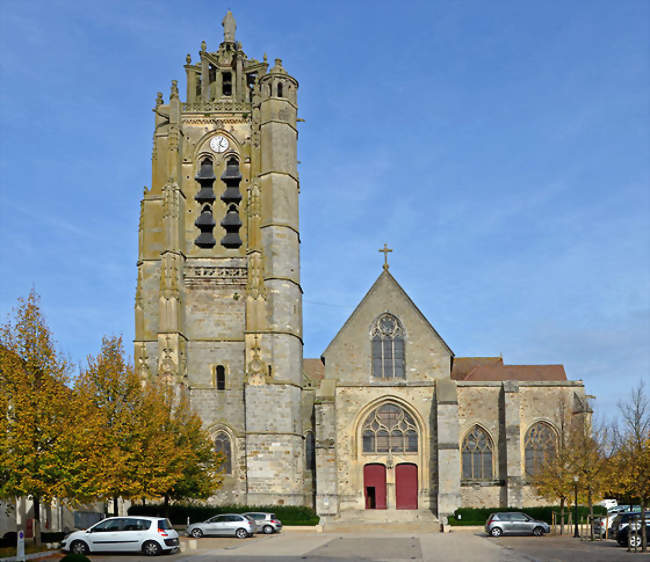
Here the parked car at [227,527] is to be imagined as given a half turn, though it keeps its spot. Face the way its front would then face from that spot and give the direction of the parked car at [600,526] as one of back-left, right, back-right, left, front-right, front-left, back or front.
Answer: front

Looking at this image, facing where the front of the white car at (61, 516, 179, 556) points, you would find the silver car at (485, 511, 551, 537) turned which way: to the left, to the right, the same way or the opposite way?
the opposite way

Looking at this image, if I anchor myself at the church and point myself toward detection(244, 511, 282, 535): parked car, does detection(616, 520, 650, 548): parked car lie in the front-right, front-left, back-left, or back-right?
front-left

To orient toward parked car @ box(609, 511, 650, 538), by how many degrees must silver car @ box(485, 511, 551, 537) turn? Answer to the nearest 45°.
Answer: approximately 45° to its right

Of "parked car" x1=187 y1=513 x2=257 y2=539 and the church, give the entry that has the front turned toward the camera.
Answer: the church

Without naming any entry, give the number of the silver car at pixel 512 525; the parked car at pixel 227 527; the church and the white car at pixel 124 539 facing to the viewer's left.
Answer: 2

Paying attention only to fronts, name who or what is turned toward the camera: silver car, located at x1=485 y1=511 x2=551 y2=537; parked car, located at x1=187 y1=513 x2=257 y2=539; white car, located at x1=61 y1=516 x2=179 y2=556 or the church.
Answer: the church

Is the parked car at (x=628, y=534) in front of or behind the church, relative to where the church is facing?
in front

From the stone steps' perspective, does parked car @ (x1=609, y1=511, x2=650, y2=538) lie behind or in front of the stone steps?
in front

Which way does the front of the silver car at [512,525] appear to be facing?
to the viewer's right

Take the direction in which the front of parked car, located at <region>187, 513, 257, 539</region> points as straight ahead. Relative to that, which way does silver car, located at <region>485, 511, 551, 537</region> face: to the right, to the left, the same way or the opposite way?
the opposite way

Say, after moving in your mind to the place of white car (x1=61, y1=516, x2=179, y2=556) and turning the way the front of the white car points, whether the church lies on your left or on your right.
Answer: on your right

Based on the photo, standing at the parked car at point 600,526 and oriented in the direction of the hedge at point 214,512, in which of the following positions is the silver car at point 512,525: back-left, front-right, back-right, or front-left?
front-left

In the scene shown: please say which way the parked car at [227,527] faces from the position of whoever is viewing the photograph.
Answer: facing to the left of the viewer

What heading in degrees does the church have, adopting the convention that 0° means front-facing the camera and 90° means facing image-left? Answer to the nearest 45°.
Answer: approximately 0°

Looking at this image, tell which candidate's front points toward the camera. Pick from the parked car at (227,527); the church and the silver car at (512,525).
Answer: the church

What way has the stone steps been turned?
toward the camera

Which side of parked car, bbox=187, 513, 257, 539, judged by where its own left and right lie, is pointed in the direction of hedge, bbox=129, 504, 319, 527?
right

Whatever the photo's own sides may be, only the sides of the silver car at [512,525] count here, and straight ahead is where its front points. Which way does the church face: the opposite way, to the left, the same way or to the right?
to the right
